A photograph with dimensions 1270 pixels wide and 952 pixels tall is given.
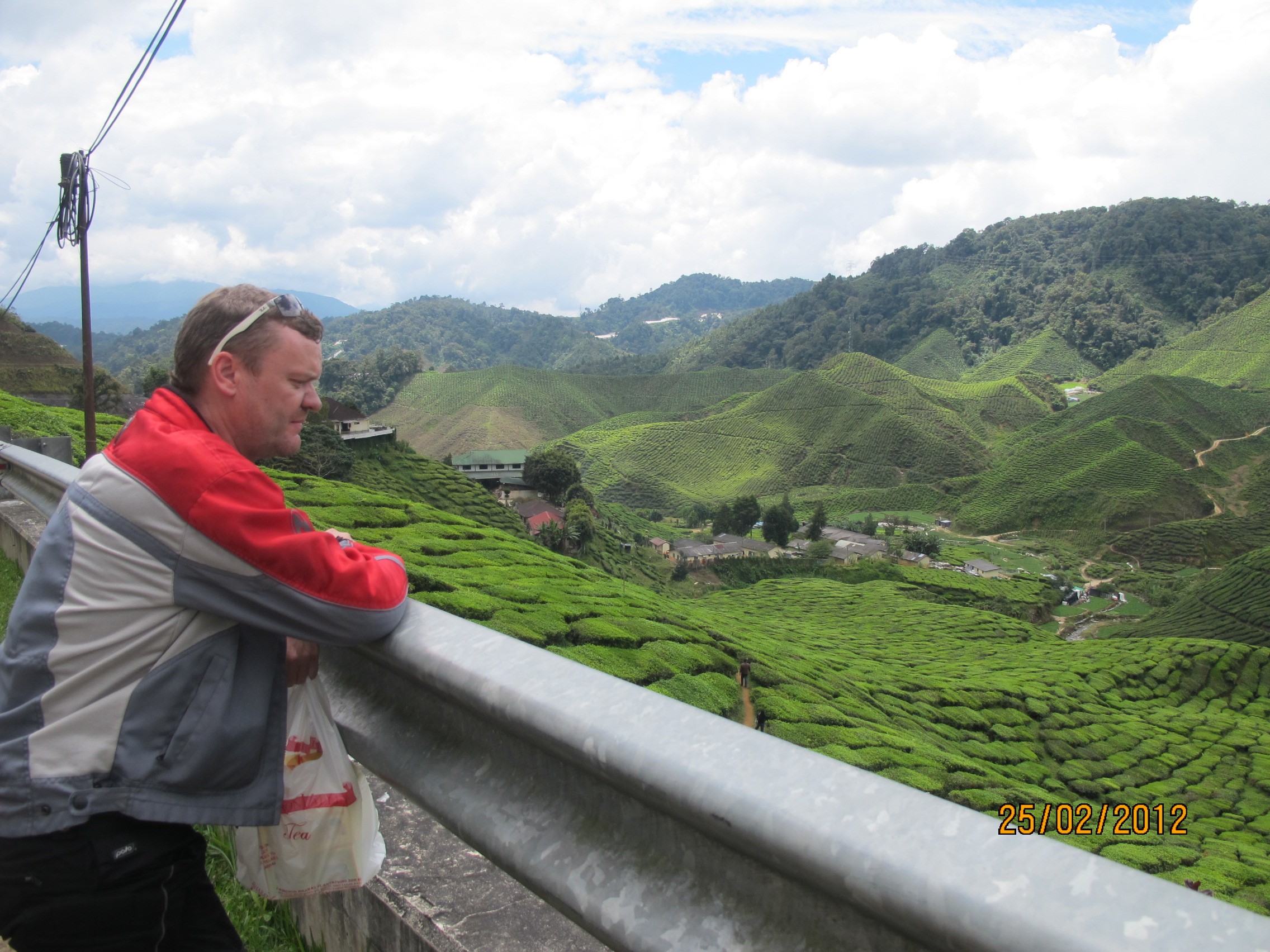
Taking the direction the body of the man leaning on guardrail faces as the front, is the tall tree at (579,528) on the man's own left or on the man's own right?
on the man's own left

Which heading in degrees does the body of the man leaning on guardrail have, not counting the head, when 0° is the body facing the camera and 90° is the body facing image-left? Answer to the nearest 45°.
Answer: approximately 270°

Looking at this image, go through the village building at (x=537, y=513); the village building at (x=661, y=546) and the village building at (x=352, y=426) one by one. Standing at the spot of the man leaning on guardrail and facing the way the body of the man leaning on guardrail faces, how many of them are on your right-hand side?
0

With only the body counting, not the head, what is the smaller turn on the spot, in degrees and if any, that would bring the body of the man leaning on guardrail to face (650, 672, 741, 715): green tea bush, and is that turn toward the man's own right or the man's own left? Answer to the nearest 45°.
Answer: approximately 45° to the man's own left

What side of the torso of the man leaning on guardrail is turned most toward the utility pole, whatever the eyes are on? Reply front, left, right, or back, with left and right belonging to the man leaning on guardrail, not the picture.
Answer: left

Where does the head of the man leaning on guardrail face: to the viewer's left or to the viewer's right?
to the viewer's right

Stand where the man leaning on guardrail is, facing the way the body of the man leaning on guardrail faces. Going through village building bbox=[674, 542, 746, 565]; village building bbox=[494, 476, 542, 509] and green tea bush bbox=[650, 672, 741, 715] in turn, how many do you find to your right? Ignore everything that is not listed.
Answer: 0

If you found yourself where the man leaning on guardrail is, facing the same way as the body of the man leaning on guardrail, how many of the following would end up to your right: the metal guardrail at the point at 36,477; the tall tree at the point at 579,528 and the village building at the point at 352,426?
0
